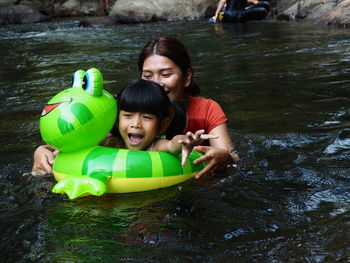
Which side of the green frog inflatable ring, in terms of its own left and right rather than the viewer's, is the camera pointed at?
left

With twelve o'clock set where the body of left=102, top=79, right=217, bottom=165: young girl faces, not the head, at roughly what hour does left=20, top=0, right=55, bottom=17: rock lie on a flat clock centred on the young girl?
The rock is roughly at 4 o'clock from the young girl.

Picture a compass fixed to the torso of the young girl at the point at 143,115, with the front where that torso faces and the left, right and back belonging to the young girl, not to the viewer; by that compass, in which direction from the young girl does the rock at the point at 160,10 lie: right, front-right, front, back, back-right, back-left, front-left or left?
back-right

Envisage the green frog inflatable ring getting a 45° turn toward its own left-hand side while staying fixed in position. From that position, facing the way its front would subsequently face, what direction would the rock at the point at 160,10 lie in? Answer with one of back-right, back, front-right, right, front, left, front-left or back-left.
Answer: back-right

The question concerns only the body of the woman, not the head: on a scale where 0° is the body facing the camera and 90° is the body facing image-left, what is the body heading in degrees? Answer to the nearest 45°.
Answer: approximately 45°

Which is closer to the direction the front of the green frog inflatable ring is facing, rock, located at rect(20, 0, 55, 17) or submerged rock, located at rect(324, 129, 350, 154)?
the rock

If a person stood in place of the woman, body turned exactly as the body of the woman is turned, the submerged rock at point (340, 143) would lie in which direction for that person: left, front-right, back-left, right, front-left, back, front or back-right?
back-left

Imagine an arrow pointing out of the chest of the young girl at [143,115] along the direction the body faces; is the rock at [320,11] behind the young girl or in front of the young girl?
behind

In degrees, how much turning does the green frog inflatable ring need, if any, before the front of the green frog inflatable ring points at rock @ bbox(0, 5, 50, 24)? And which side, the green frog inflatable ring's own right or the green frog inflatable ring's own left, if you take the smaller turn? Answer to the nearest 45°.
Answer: approximately 90° to the green frog inflatable ring's own right

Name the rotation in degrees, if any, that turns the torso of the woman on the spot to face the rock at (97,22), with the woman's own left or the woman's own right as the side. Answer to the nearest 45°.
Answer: approximately 135° to the woman's own right

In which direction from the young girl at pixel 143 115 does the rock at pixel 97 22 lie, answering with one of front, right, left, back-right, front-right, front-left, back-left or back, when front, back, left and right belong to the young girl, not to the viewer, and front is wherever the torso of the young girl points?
back-right

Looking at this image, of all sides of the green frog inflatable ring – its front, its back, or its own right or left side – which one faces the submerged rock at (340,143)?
back

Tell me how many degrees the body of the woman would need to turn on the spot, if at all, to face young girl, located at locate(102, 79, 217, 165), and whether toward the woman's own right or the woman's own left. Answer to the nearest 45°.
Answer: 0° — they already face them

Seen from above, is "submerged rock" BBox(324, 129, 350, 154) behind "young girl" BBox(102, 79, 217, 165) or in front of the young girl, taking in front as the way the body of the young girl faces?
behind

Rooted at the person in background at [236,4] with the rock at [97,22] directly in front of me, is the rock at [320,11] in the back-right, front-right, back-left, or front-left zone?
back-left

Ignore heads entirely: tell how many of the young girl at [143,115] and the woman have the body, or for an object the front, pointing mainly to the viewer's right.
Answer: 0
